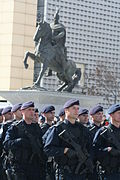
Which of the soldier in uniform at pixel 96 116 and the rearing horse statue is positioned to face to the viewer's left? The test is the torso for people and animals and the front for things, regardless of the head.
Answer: the rearing horse statue

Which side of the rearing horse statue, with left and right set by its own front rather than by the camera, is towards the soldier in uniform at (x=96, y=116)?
left

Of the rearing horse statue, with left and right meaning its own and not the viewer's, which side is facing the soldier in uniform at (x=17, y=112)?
left

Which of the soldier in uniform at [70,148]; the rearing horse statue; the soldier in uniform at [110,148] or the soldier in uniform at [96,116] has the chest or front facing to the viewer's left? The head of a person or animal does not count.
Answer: the rearing horse statue

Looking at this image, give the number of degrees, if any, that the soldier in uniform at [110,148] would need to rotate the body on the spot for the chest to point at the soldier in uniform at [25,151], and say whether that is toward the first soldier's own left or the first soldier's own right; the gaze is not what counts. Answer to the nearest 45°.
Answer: approximately 135° to the first soldier's own right

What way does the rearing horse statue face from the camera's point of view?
to the viewer's left

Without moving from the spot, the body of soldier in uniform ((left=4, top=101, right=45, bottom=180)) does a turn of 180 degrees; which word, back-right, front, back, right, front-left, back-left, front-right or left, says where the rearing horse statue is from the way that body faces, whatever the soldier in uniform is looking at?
front-right

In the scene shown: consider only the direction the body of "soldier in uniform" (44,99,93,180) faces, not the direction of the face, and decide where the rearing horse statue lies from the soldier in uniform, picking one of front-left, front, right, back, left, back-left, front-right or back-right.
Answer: back-left

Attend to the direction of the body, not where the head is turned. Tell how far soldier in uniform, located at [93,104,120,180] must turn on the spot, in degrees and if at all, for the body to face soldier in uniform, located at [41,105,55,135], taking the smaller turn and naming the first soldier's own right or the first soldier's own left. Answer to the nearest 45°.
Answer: approximately 180°

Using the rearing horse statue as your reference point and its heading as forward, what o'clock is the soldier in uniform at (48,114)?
The soldier in uniform is roughly at 9 o'clock from the rearing horse statue.
